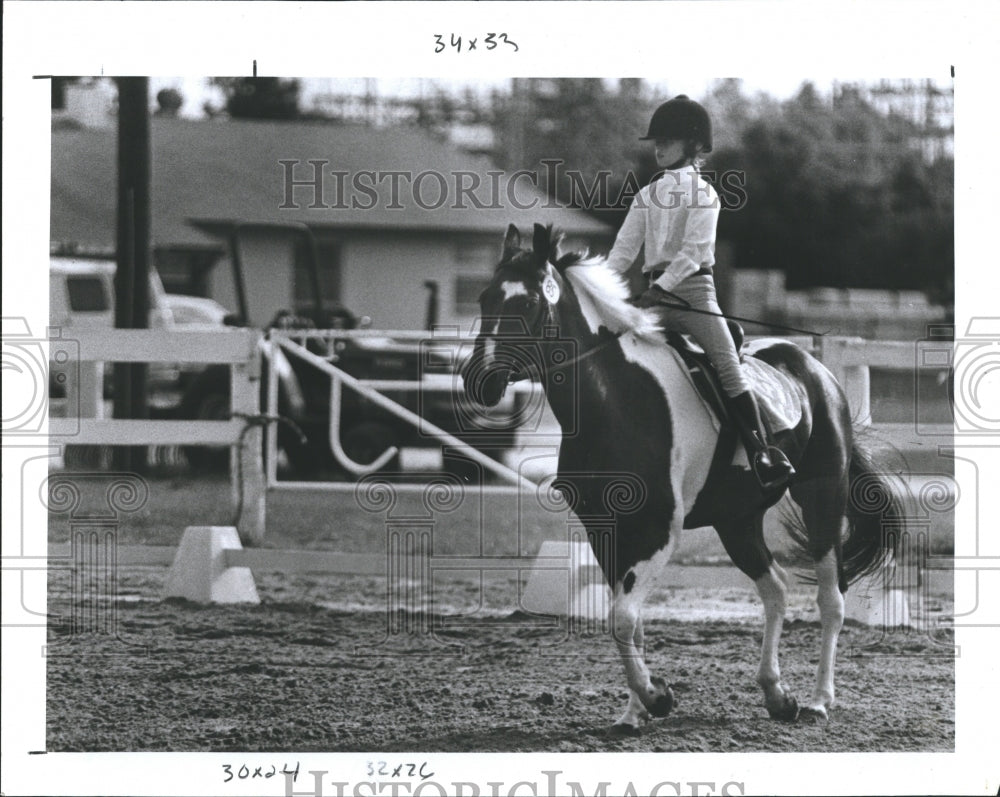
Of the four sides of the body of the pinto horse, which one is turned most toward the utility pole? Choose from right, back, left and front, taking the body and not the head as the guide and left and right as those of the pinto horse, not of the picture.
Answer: right

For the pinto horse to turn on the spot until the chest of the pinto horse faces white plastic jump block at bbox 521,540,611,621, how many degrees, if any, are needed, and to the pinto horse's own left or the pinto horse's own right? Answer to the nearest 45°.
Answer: approximately 135° to the pinto horse's own right

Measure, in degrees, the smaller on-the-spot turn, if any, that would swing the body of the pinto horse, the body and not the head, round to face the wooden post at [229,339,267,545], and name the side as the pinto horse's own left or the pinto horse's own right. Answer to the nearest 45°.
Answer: approximately 90° to the pinto horse's own right

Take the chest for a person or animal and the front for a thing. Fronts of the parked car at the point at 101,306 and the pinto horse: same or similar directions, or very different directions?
very different directions

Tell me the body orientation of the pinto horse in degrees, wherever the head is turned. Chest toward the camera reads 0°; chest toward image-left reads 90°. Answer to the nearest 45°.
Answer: approximately 45°

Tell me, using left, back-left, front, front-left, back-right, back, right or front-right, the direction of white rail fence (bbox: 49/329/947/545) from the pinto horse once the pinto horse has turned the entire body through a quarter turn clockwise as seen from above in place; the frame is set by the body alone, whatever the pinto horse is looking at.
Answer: front
